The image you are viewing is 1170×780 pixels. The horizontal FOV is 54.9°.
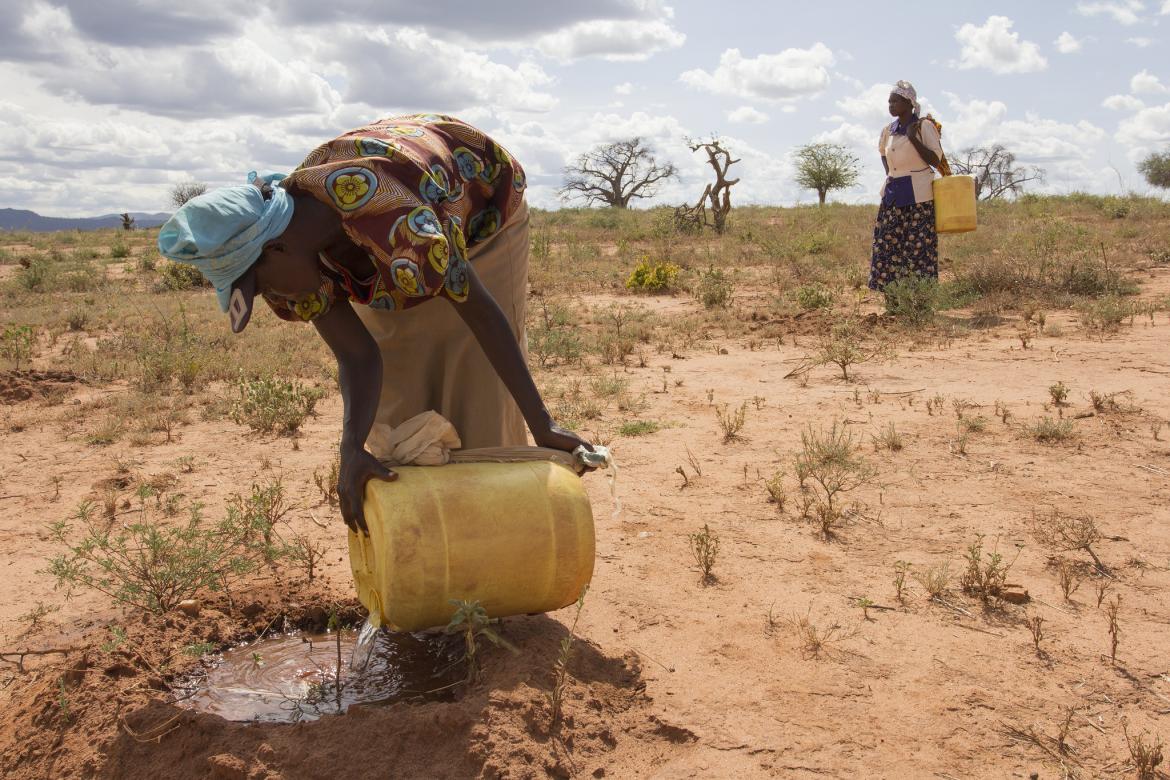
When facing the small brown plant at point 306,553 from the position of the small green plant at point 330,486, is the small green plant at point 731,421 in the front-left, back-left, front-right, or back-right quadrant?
back-left

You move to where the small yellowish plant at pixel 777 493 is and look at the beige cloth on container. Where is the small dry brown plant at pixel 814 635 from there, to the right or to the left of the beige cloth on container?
left

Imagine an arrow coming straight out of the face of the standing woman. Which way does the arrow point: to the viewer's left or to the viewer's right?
to the viewer's left

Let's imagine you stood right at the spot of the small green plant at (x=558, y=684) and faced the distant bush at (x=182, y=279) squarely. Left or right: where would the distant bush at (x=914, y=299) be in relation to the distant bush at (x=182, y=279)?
right

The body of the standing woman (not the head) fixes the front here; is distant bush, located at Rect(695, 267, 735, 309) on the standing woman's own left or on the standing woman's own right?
on the standing woman's own right

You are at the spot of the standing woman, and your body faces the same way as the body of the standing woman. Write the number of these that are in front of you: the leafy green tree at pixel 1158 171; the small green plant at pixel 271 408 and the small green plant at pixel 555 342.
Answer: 2

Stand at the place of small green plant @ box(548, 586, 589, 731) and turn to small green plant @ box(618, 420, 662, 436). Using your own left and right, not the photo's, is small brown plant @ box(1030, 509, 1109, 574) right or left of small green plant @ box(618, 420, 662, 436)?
right

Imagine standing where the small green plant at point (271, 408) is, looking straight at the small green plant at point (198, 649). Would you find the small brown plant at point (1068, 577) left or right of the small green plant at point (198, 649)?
left

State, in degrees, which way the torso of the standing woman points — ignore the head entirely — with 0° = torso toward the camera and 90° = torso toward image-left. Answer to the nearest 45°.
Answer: approximately 45°
